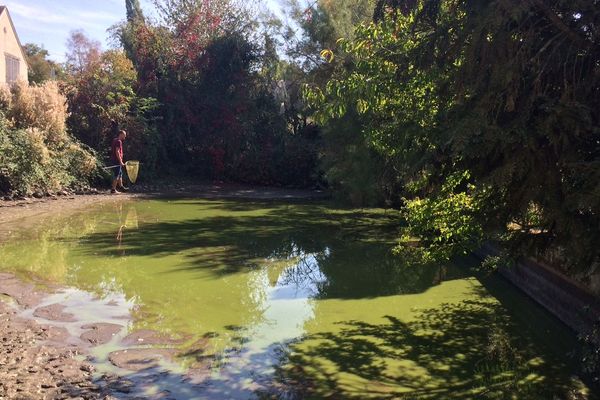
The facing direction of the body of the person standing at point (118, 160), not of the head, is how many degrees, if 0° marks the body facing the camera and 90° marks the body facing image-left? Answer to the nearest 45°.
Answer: approximately 270°

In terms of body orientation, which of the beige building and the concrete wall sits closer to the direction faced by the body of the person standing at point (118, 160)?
the concrete wall

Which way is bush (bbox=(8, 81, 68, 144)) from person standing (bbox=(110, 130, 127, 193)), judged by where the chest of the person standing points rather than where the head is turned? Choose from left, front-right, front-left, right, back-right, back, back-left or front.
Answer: back

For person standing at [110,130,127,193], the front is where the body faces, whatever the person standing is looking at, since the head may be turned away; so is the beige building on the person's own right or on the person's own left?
on the person's own left

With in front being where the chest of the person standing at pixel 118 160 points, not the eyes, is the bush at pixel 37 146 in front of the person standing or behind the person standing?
behind

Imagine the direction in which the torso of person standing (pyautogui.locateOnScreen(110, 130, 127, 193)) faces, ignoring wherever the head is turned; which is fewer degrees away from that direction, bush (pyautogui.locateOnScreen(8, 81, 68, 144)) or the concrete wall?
the concrete wall

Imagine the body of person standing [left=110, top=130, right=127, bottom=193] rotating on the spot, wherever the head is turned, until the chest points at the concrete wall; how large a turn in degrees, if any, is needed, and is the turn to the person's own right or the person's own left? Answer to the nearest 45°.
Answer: approximately 90° to the person's own right
